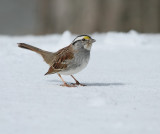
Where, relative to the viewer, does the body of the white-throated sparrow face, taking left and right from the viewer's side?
facing to the right of the viewer
